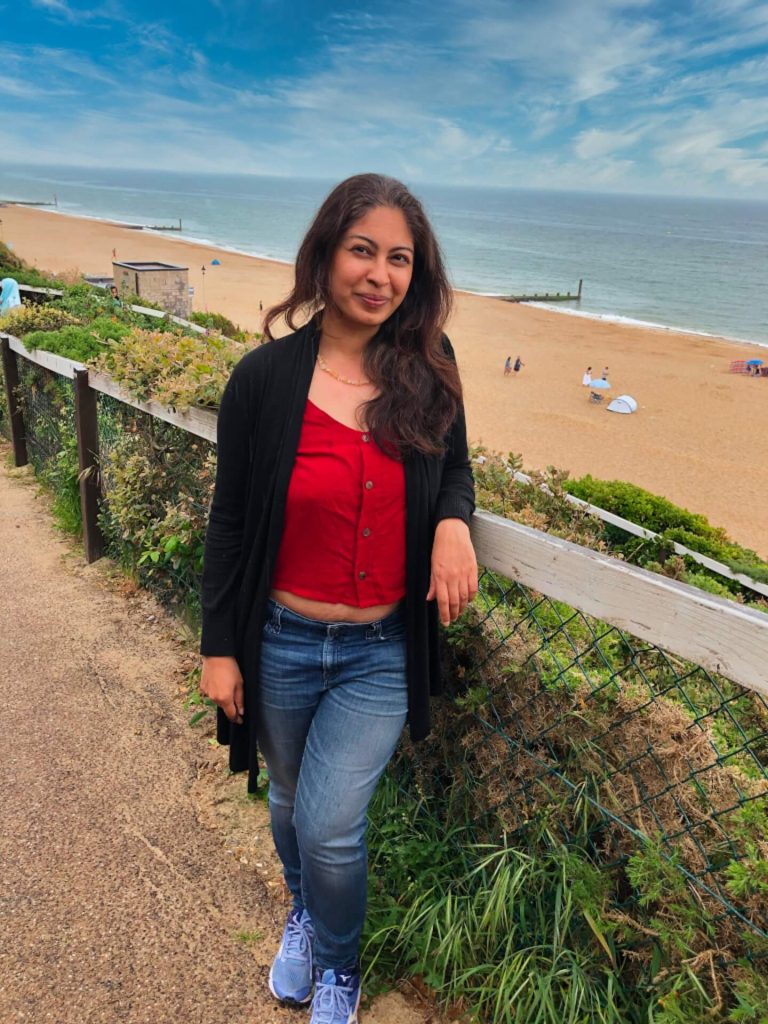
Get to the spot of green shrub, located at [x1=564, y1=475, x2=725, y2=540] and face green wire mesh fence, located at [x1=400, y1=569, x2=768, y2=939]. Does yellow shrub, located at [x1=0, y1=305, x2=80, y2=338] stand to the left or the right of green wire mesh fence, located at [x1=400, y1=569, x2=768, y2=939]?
right

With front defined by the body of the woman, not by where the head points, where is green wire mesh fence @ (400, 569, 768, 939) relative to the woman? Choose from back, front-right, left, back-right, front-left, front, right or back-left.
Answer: left

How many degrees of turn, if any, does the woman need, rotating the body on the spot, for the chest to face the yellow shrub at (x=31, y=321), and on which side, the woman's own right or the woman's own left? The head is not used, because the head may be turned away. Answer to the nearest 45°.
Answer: approximately 135° to the woman's own right

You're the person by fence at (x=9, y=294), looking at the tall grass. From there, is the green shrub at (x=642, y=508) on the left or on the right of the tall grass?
left

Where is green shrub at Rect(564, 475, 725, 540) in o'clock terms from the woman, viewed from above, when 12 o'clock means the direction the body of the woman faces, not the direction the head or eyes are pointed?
The green shrub is roughly at 7 o'clock from the woman.

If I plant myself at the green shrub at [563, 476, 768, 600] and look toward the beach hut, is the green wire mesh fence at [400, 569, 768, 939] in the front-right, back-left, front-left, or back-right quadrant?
back-left

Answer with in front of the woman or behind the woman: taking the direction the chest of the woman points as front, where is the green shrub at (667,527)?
behind

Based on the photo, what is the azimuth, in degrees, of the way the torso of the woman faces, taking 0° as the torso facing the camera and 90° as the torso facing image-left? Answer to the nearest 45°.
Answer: approximately 0°
